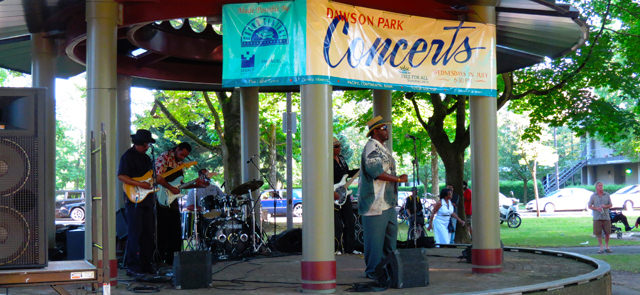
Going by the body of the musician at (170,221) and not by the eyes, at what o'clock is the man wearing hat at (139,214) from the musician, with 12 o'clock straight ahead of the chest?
The man wearing hat is roughly at 2 o'clock from the musician.

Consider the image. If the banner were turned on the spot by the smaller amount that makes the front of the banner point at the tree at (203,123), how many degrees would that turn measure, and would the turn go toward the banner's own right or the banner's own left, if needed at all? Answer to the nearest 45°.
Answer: approximately 180°

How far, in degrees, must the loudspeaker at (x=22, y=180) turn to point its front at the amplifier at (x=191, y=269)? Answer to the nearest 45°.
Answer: approximately 135° to its left

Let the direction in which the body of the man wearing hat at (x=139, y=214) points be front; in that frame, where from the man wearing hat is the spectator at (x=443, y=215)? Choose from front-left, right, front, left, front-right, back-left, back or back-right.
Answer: left

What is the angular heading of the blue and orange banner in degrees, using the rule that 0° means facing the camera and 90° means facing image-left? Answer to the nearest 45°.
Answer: approximately 0°

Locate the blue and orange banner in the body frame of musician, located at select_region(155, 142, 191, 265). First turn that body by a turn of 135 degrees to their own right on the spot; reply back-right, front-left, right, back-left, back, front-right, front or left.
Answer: back-left

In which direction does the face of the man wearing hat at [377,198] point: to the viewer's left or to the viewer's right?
to the viewer's right

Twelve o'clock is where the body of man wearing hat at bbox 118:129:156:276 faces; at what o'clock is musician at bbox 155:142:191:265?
The musician is roughly at 8 o'clock from the man wearing hat.

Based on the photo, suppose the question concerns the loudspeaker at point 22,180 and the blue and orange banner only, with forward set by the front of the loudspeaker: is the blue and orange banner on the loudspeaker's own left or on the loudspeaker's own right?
on the loudspeaker's own left

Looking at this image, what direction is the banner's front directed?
toward the camera

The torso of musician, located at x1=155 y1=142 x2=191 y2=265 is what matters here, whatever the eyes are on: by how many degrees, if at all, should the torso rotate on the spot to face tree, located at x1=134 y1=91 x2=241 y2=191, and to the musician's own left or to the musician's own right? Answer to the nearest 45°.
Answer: approximately 135° to the musician's own left
